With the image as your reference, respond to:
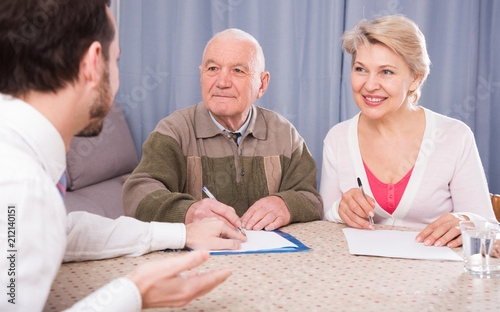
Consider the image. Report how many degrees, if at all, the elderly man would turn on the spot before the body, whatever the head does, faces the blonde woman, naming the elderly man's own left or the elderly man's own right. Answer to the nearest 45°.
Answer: approximately 90° to the elderly man's own left

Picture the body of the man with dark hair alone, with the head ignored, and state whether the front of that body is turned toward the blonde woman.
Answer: yes

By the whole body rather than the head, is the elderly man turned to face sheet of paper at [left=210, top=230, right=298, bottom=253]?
yes

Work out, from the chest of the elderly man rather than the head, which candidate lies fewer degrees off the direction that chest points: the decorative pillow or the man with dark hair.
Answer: the man with dark hair

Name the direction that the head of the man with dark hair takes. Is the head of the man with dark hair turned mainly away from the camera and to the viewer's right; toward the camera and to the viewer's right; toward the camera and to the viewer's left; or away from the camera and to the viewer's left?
away from the camera and to the viewer's right

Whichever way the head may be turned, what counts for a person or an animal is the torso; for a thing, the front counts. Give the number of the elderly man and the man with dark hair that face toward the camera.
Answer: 1

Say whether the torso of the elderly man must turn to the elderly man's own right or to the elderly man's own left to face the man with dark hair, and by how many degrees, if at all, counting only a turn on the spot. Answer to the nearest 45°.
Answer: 0° — they already face them

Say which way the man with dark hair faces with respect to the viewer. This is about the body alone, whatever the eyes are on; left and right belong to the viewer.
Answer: facing away from the viewer and to the right of the viewer

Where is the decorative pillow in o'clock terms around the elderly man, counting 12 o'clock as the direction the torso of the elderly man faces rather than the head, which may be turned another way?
The decorative pillow is roughly at 5 o'clock from the elderly man.

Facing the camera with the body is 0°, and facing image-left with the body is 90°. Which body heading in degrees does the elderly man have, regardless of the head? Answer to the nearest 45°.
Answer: approximately 0°
